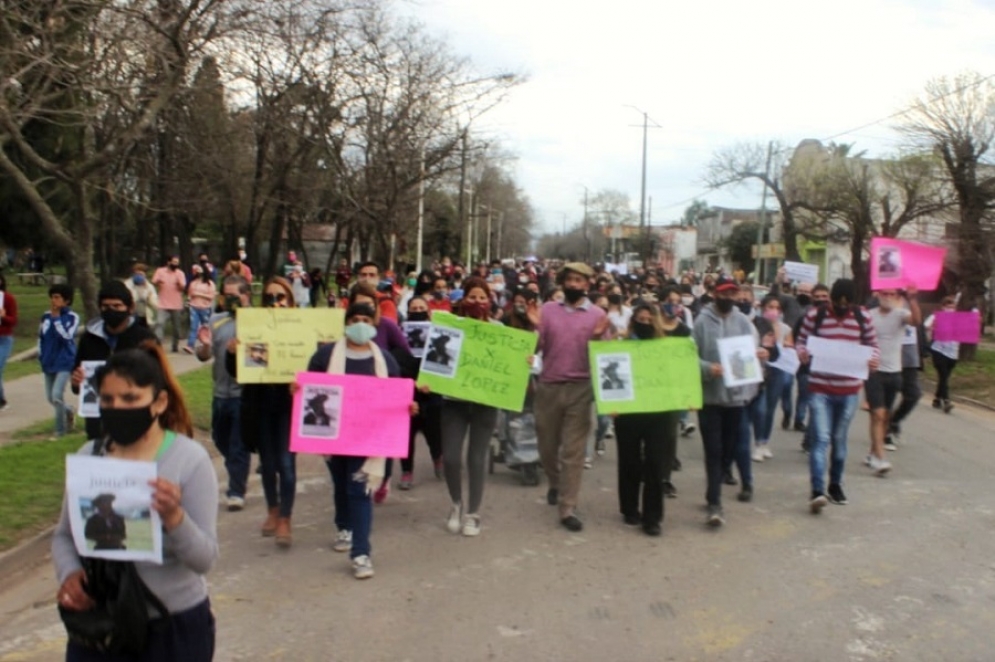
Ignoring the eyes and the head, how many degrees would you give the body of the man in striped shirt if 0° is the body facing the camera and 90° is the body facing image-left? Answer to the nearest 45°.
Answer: approximately 0°

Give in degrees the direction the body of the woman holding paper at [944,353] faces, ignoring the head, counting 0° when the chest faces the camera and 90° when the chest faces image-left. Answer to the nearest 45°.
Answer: approximately 0°

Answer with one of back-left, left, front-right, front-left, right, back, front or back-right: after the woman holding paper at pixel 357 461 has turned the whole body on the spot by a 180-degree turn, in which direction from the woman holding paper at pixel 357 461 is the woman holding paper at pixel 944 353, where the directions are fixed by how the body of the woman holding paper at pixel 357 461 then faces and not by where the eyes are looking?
front-right

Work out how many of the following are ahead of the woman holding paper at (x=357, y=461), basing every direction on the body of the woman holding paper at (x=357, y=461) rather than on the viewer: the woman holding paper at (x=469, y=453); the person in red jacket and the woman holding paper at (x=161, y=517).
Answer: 1

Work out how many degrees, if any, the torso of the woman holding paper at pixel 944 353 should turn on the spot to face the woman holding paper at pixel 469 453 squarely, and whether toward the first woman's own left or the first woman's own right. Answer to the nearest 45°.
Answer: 0° — they already face them

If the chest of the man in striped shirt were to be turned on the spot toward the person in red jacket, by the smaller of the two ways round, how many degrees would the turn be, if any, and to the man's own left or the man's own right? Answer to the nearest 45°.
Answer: approximately 90° to the man's own right

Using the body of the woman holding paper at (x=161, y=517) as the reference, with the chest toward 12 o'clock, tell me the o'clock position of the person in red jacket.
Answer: The person in red jacket is roughly at 4 o'clock from the woman holding paper.

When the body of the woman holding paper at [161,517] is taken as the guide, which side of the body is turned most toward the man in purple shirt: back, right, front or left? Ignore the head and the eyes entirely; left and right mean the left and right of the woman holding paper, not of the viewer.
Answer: back

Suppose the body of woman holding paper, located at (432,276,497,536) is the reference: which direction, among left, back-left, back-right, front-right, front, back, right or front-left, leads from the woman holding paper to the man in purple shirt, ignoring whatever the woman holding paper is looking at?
left

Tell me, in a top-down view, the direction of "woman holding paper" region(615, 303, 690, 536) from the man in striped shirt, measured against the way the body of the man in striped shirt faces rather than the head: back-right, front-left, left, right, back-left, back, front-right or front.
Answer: front-right
